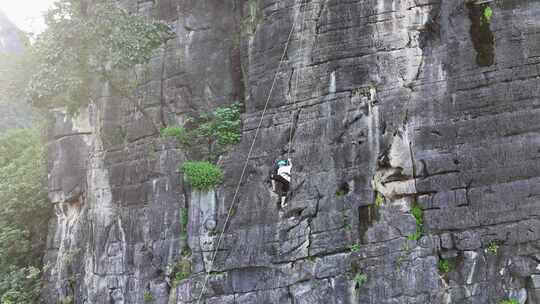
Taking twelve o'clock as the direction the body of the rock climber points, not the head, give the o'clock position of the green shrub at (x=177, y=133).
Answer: The green shrub is roughly at 10 o'clock from the rock climber.

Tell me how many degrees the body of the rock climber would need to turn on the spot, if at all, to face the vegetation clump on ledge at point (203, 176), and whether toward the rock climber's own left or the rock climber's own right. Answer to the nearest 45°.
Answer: approximately 90° to the rock climber's own left

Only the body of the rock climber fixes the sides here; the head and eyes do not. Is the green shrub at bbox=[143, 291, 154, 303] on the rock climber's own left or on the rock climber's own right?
on the rock climber's own left

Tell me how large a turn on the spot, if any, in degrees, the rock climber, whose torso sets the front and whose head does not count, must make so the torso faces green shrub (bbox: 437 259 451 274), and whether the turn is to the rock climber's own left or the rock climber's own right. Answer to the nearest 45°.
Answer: approximately 90° to the rock climber's own right

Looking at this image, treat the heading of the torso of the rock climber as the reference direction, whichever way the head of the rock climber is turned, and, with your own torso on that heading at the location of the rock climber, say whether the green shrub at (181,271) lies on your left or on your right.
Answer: on your left

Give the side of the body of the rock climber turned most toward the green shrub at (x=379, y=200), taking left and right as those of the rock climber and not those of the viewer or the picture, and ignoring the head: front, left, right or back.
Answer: right

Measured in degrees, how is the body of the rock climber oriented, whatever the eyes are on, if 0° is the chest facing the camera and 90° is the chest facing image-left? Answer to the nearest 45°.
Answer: approximately 180°

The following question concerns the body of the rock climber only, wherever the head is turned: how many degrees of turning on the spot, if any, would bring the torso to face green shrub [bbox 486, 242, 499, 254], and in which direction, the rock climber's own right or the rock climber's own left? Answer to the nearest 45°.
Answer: approximately 90° to the rock climber's own right

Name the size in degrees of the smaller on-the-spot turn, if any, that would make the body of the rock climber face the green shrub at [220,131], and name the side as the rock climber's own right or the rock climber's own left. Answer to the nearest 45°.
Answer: approximately 45° to the rock climber's own left

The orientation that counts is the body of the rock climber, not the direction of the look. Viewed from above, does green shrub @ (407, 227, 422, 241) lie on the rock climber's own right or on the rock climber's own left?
on the rock climber's own right
